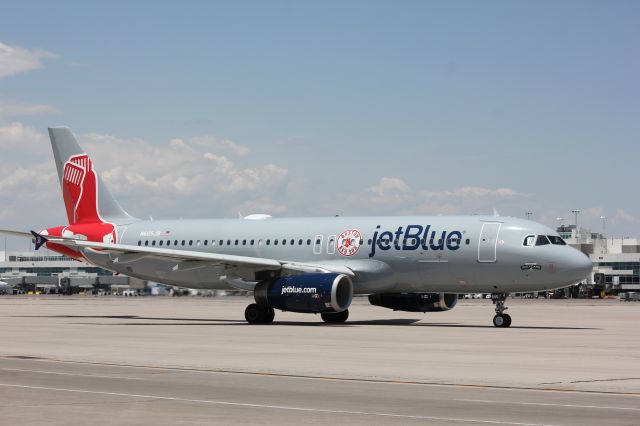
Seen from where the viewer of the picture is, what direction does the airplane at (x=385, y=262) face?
facing the viewer and to the right of the viewer
